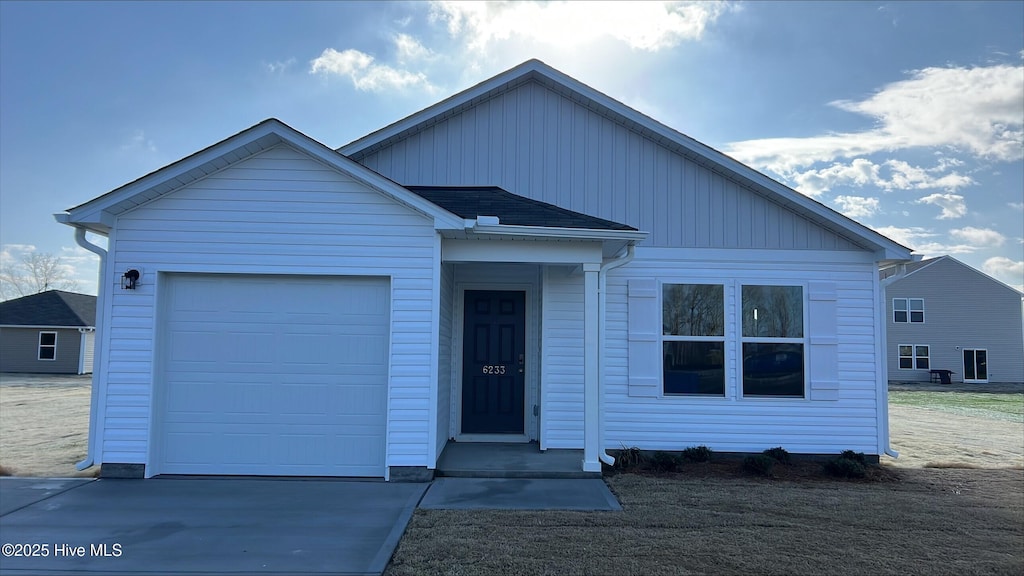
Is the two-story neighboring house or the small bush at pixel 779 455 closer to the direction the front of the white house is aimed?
the small bush

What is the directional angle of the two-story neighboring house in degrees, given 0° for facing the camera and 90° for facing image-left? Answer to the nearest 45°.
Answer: approximately 180°

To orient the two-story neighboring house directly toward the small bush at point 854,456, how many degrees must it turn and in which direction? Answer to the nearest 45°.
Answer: approximately 180°

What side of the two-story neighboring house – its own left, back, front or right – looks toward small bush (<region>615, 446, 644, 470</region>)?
back

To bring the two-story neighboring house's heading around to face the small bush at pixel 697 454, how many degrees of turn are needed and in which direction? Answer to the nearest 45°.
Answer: approximately 180°

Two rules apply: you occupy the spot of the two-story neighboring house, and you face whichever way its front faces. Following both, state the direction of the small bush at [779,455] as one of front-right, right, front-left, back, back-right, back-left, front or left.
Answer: back

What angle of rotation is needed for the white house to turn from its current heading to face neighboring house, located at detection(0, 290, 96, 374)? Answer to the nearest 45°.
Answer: approximately 135° to its right

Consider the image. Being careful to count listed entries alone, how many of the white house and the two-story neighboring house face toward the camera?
1

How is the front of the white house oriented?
toward the camera

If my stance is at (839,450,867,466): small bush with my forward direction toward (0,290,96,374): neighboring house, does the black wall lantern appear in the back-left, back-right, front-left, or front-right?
front-left

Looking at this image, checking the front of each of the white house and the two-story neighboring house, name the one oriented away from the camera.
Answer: the two-story neighboring house
